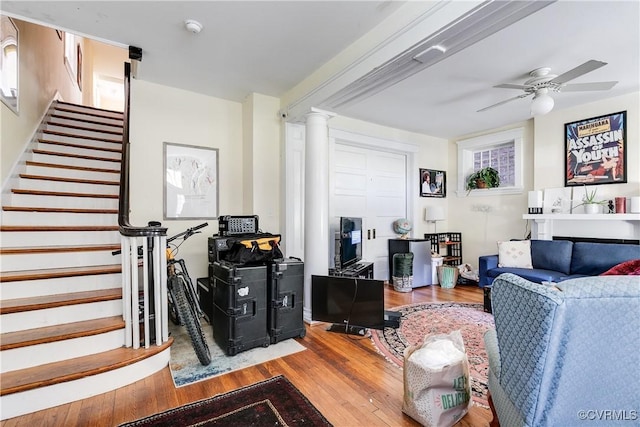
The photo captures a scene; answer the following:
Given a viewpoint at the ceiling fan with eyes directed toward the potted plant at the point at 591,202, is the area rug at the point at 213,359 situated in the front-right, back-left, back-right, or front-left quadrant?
back-left

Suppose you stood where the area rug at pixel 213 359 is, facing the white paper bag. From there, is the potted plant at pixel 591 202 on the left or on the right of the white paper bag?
left

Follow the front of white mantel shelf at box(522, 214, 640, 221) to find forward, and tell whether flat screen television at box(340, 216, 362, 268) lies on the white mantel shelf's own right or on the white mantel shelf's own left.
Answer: on the white mantel shelf's own right

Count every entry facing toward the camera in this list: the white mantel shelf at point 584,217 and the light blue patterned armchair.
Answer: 1

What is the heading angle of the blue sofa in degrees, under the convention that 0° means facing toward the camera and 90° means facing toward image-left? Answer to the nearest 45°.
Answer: approximately 45°

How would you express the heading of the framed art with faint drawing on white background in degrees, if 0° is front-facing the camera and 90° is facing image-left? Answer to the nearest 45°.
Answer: approximately 315°
